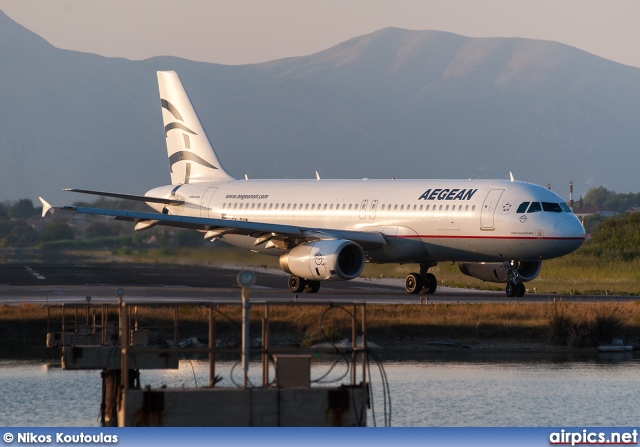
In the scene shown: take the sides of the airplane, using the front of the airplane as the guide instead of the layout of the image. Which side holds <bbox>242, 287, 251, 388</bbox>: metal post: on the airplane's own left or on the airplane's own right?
on the airplane's own right

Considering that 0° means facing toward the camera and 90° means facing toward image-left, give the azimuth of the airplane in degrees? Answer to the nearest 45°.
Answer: approximately 315°
